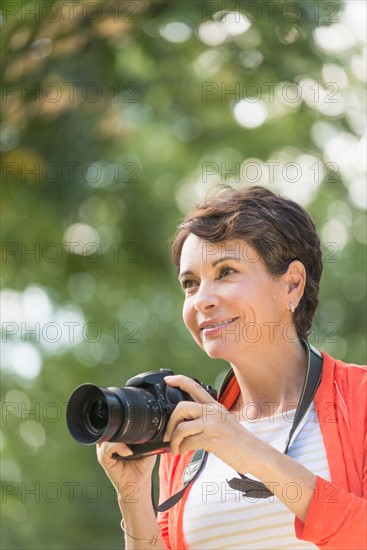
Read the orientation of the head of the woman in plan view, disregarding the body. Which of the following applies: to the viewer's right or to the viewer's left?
to the viewer's left

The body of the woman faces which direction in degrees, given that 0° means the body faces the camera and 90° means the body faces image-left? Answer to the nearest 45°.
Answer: approximately 45°
